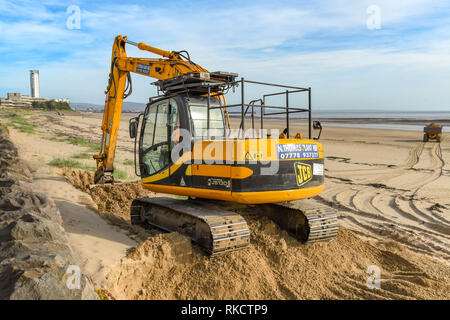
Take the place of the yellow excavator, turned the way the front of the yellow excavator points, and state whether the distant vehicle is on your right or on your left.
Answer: on your right

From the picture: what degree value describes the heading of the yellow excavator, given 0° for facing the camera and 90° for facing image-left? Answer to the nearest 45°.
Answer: approximately 135°
